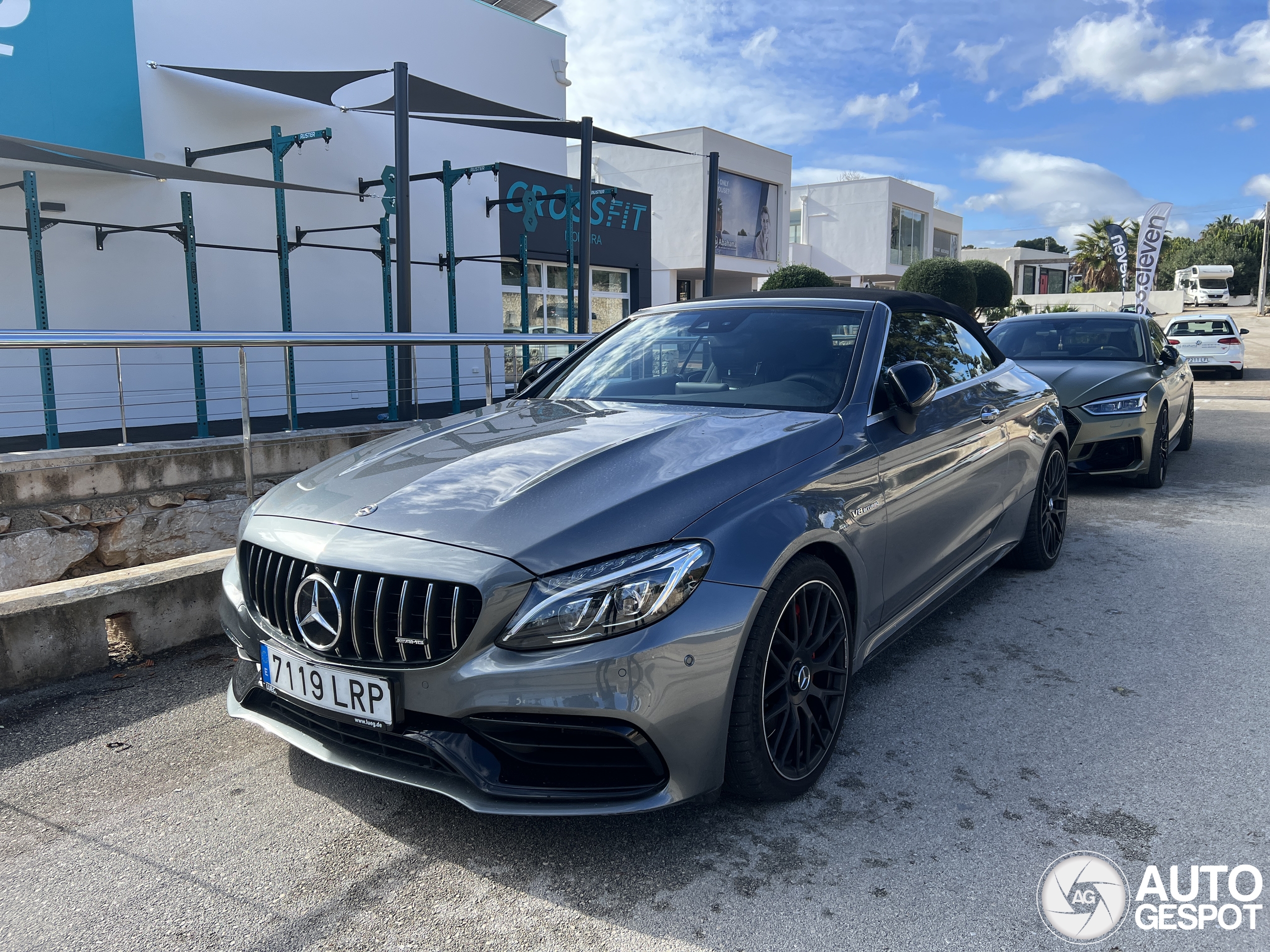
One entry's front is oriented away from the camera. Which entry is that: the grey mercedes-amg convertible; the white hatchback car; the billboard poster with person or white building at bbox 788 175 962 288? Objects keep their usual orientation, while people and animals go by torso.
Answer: the white hatchback car

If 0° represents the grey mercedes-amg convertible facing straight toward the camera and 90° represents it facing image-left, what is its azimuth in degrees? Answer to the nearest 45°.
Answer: approximately 45°

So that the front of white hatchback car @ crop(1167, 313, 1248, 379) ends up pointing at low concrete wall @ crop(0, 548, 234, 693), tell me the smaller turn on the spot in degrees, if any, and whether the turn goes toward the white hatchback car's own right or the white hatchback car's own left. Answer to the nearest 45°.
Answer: approximately 180°

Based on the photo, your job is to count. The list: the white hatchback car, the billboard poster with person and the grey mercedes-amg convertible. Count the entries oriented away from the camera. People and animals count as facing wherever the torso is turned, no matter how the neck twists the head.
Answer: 1

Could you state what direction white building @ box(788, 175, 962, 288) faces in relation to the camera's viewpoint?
facing the viewer and to the right of the viewer

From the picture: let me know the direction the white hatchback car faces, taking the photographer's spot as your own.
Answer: facing away from the viewer

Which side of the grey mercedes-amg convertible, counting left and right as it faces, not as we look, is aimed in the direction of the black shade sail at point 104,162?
right

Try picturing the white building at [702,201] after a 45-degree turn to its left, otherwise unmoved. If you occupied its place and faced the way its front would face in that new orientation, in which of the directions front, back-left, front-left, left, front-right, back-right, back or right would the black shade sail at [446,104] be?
right

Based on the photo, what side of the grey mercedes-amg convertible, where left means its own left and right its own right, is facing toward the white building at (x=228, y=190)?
right

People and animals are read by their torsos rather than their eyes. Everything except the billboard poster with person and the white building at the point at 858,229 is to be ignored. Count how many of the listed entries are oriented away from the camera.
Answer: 0

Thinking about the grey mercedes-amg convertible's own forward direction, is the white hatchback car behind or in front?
behind

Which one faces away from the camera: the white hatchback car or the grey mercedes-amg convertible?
the white hatchback car

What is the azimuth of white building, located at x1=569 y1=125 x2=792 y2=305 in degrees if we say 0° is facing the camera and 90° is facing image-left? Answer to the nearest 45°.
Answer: approximately 315°

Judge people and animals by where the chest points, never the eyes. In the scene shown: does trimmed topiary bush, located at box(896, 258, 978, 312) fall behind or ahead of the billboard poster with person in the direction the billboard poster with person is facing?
ahead

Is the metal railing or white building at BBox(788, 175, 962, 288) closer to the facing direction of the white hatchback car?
the white building

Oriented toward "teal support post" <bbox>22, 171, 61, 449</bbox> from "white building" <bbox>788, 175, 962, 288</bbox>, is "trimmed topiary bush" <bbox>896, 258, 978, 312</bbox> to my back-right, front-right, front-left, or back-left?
front-left

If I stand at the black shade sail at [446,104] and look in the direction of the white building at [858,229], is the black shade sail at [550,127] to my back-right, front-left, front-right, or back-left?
front-right
